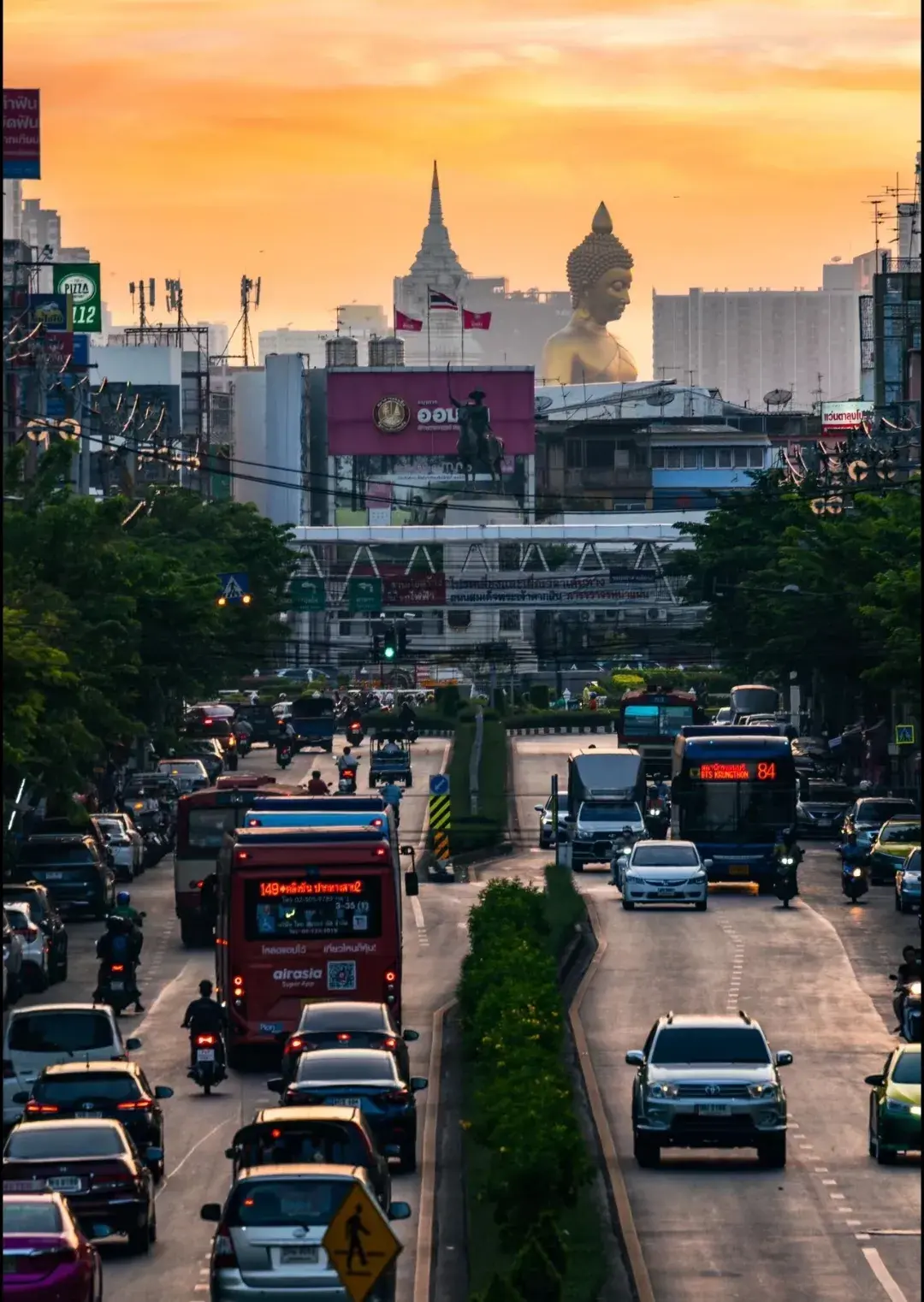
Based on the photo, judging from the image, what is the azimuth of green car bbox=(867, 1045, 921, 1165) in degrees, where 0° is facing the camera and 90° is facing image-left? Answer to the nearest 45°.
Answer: approximately 0°

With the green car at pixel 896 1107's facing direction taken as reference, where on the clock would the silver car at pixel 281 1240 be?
The silver car is roughly at 1 o'clock from the green car.

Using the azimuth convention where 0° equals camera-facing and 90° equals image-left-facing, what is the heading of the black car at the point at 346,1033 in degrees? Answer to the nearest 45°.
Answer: approximately 180°

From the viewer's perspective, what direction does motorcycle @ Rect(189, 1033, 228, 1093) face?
away from the camera

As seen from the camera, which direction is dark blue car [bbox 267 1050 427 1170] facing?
away from the camera

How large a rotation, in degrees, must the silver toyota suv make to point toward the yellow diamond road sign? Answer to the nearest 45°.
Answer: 0° — it already faces it

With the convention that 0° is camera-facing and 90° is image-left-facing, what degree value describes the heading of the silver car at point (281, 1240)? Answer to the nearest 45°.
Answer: approximately 180°

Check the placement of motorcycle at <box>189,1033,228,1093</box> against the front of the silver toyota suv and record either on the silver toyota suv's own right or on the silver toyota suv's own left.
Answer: on the silver toyota suv's own right

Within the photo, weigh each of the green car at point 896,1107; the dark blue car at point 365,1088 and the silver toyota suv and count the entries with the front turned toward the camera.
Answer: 2

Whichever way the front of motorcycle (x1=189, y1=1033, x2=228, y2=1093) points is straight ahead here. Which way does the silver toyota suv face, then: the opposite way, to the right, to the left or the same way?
the opposite way

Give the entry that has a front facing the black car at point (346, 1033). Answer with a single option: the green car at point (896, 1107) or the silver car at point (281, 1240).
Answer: the silver car

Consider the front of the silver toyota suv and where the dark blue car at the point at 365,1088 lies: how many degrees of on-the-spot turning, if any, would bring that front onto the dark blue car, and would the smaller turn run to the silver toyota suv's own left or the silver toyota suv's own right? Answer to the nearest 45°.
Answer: approximately 45° to the silver toyota suv's own right

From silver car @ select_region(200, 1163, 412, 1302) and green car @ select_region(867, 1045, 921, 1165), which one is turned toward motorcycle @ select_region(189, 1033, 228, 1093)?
the silver car

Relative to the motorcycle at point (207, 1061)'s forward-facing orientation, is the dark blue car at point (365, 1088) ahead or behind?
behind
